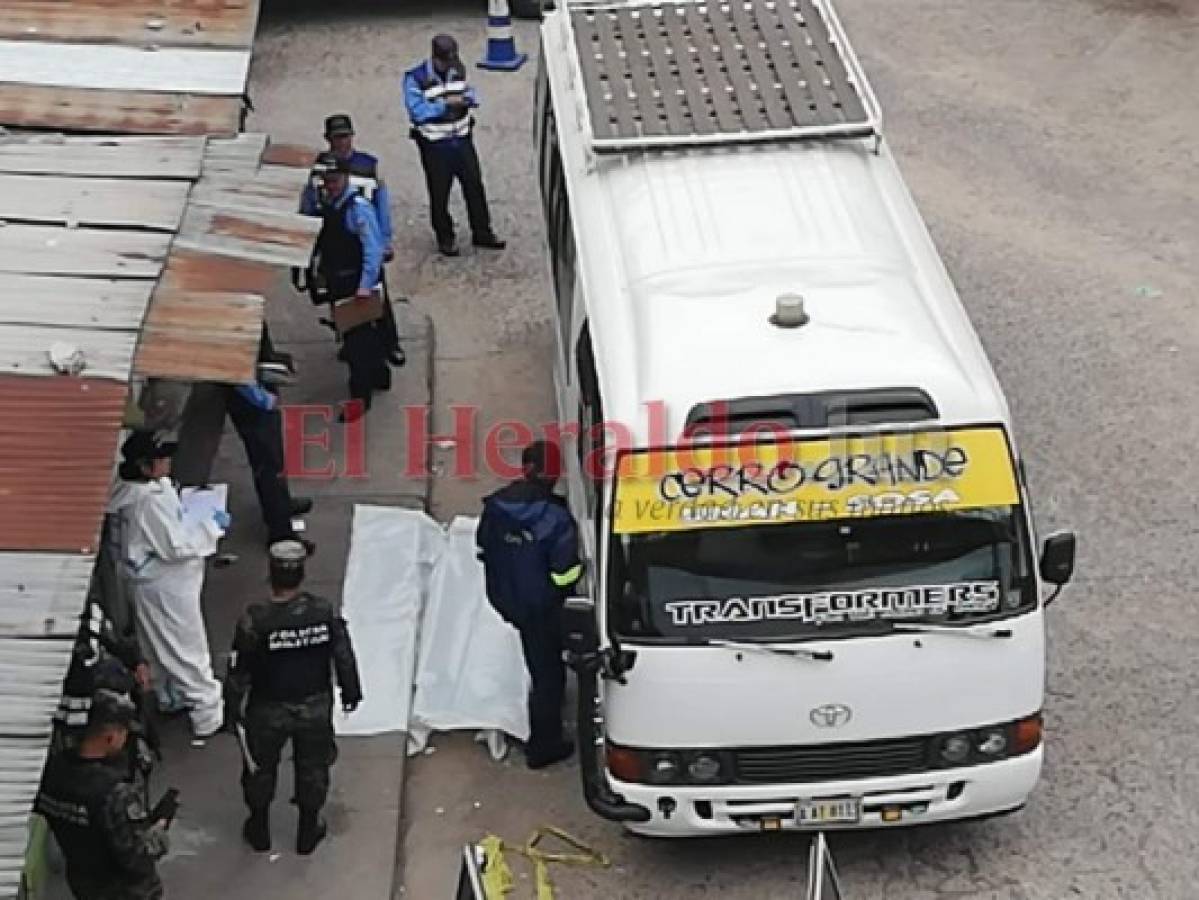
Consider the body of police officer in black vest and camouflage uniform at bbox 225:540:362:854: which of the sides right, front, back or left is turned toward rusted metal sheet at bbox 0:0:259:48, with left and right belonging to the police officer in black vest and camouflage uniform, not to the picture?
front

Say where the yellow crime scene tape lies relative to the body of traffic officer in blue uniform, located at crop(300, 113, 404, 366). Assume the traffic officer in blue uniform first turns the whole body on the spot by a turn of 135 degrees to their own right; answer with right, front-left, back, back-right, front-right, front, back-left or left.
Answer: back

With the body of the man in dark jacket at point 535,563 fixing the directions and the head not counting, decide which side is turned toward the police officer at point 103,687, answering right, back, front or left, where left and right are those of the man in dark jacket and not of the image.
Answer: back

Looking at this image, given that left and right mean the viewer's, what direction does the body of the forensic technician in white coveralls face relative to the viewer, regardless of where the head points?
facing to the right of the viewer

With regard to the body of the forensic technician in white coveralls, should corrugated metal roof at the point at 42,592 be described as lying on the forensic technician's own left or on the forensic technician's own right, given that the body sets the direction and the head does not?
on the forensic technician's own right

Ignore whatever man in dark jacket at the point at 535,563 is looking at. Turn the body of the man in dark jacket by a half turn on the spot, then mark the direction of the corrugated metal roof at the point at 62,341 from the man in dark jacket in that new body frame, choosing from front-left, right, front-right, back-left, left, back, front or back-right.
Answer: front-right

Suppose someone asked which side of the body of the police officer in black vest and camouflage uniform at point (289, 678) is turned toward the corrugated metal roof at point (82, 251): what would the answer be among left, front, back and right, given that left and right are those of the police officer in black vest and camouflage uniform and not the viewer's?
front

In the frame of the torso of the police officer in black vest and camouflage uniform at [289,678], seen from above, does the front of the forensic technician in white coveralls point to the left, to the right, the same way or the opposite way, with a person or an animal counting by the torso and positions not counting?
to the right

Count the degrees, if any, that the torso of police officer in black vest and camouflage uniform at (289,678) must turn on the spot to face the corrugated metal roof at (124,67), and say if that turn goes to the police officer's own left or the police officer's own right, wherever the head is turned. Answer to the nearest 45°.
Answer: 0° — they already face it

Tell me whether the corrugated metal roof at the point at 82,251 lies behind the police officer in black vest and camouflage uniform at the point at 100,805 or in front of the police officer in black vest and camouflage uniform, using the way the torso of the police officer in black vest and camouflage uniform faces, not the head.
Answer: in front

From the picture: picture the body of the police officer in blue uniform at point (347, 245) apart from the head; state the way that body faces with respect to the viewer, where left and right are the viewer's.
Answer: facing the viewer and to the left of the viewer

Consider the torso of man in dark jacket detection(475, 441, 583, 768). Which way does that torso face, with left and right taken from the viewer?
facing away from the viewer and to the right of the viewer
